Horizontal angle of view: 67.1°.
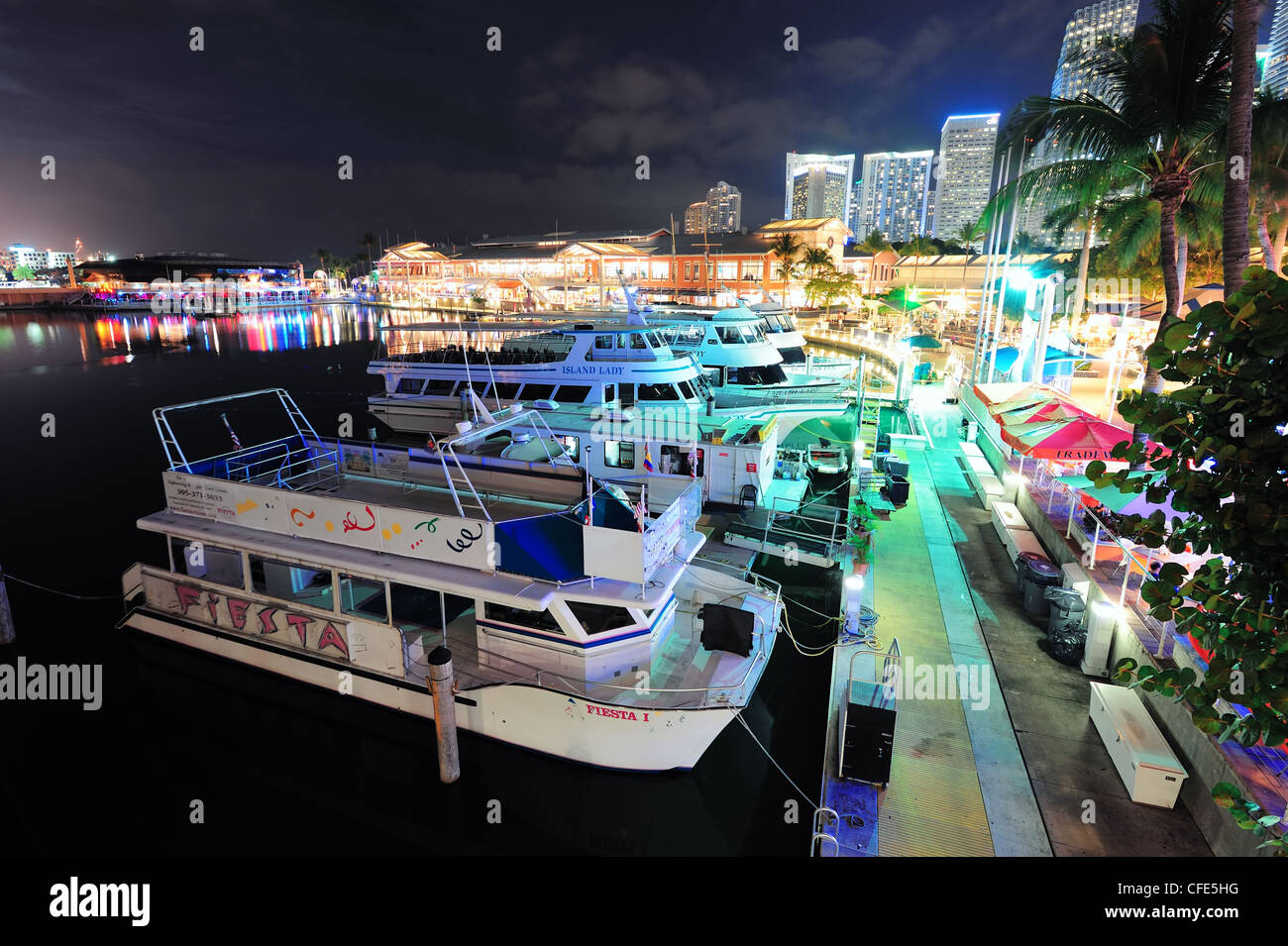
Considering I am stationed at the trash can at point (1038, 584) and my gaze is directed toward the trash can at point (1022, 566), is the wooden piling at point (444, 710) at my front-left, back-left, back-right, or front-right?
back-left

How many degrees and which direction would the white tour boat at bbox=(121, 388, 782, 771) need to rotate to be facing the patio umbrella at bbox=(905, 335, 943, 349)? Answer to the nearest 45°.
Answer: approximately 90° to its left

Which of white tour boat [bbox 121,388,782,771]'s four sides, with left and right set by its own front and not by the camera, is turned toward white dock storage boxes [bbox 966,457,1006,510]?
left

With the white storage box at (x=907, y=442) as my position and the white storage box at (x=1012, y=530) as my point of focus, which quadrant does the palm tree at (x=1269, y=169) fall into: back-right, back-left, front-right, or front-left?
front-left

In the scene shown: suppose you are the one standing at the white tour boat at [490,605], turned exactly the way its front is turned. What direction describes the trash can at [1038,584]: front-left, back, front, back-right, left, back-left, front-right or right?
front-left

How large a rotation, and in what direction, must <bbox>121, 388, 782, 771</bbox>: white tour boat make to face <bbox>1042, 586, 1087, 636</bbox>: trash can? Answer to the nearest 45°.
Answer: approximately 45° to its left

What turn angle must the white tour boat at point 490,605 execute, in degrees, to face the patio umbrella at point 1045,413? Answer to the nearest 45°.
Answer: approximately 45° to its left

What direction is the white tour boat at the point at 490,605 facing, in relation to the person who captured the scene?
facing the viewer and to the right of the viewer

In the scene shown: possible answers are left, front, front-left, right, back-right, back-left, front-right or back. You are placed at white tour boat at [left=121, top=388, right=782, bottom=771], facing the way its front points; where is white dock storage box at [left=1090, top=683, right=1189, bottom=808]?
front
